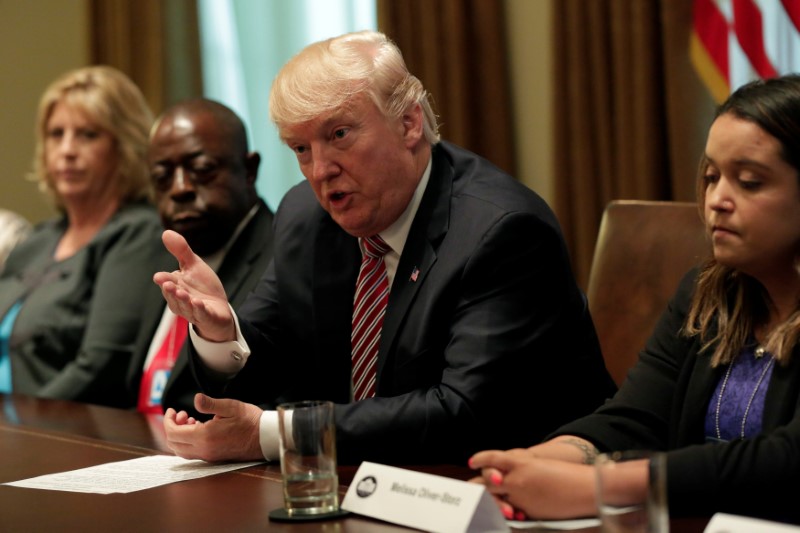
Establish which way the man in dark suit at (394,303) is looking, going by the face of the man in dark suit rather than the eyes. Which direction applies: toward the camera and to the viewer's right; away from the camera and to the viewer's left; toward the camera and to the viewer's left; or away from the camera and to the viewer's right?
toward the camera and to the viewer's left

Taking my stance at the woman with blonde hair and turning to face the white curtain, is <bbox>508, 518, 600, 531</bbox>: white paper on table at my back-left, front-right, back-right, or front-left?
back-right

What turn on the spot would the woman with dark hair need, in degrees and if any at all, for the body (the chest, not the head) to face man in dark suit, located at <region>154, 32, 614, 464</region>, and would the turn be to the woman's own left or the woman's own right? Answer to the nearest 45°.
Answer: approximately 90° to the woman's own right

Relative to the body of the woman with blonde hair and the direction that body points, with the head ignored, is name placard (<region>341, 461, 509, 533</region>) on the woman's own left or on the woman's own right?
on the woman's own left

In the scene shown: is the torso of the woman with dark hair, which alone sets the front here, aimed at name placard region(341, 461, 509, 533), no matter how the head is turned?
yes

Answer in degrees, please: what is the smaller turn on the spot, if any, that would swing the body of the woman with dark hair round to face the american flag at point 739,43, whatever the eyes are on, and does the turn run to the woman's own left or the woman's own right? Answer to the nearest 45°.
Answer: approximately 135° to the woman's own right

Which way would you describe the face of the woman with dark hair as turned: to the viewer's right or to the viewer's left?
to the viewer's left

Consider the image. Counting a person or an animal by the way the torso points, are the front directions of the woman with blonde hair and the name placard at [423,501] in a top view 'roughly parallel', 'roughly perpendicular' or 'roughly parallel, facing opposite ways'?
roughly parallel

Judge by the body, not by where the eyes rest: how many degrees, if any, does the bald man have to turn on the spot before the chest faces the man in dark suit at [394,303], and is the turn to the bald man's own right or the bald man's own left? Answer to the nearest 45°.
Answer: approximately 45° to the bald man's own left

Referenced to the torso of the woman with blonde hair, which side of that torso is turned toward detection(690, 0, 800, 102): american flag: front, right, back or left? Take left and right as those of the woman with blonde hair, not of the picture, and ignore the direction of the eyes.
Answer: left

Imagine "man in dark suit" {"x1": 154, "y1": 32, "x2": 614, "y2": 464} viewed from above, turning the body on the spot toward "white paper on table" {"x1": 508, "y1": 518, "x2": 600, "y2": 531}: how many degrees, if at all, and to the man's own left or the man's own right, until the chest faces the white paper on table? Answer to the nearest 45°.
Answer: approximately 45° to the man's own left

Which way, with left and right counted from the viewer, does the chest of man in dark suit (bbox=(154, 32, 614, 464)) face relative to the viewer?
facing the viewer and to the left of the viewer
